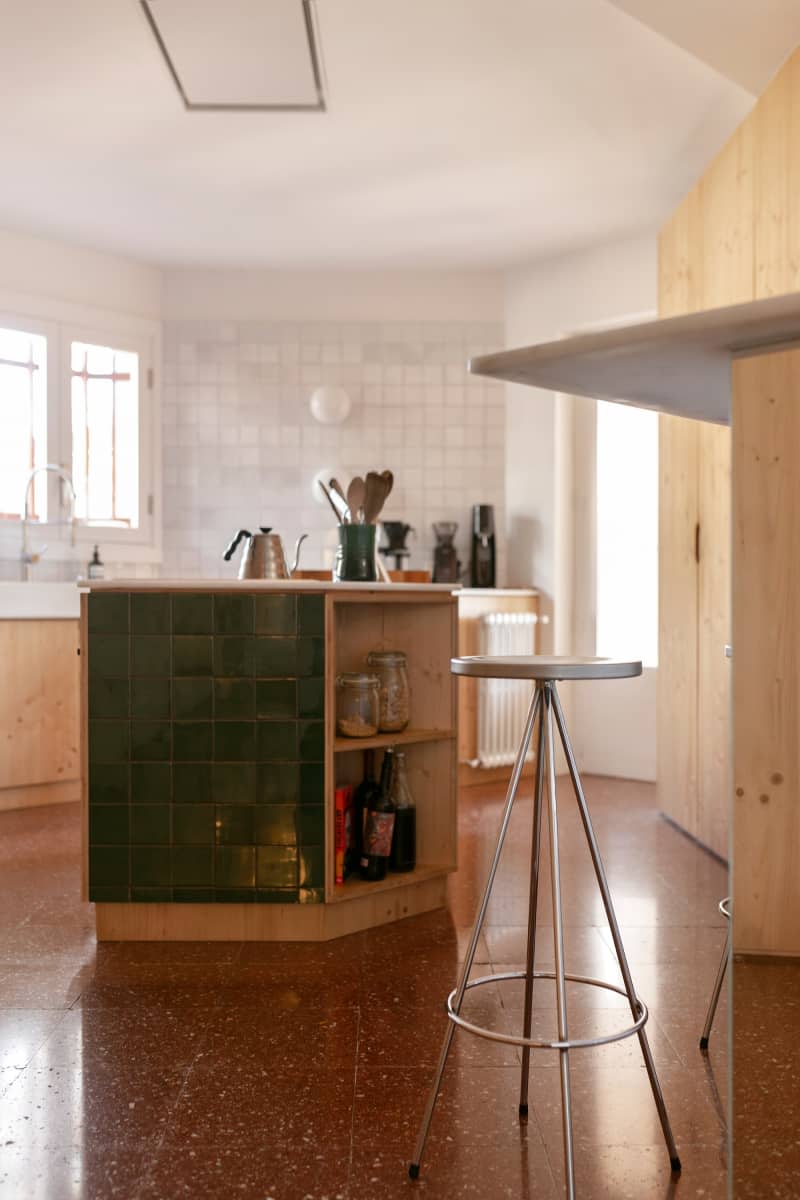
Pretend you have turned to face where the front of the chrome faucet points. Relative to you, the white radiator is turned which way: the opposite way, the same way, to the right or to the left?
to the right

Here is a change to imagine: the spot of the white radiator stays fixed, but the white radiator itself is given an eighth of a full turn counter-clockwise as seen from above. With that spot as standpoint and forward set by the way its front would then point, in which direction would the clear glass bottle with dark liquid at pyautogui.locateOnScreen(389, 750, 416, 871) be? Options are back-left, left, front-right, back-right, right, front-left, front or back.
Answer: front-right

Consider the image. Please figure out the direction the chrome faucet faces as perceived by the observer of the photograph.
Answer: facing to the right of the viewer

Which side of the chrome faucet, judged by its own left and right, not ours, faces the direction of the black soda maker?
front

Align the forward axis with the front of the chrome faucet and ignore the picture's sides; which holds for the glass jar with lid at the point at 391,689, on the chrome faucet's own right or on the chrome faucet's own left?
on the chrome faucet's own right

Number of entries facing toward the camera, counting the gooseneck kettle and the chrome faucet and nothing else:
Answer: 0

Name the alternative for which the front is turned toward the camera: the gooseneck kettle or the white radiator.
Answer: the white radiator

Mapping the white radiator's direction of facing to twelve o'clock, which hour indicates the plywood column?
The plywood column is roughly at 12 o'clock from the white radiator.

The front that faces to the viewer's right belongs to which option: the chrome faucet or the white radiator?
the chrome faucet

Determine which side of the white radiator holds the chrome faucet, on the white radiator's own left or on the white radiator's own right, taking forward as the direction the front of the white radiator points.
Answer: on the white radiator's own right

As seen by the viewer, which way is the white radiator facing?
toward the camera
